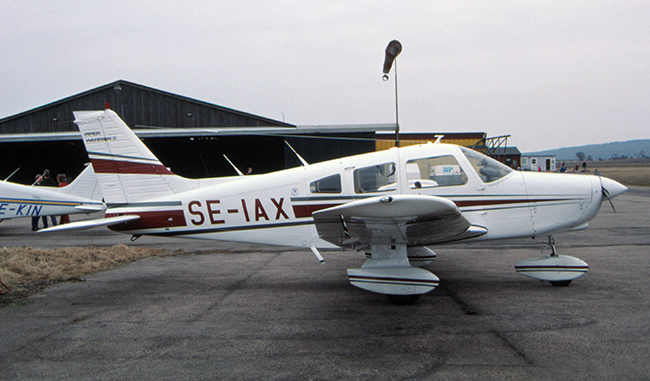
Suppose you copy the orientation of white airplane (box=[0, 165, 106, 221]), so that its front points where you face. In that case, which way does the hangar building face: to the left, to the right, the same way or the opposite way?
to the left

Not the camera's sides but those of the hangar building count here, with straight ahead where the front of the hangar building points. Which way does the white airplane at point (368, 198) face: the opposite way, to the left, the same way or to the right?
to the left

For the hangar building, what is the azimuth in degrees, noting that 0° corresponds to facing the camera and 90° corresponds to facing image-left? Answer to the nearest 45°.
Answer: approximately 0°

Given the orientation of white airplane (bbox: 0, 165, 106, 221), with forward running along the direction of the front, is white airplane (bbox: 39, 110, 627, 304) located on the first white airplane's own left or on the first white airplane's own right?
on the first white airplane's own left

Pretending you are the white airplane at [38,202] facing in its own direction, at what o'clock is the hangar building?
The hangar building is roughly at 4 o'clock from the white airplane.

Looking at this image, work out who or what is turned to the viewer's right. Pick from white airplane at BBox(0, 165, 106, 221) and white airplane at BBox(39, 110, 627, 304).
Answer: white airplane at BBox(39, 110, 627, 304)

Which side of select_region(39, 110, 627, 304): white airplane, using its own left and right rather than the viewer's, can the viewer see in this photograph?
right

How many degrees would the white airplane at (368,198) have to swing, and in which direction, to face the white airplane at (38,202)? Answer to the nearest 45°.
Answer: approximately 135° to its left

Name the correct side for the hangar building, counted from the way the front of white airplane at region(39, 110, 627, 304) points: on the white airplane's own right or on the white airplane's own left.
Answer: on the white airplane's own left

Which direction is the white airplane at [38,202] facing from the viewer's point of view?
to the viewer's left
